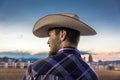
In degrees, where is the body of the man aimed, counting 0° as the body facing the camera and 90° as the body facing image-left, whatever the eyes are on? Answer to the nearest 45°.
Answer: approximately 135°

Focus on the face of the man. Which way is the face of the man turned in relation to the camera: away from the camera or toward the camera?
away from the camera
